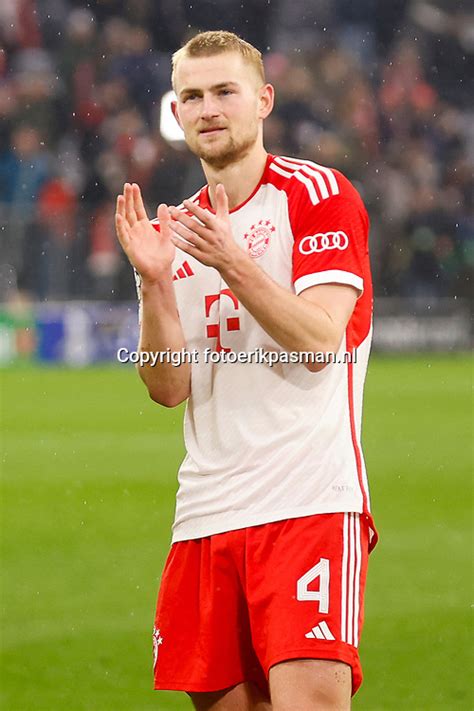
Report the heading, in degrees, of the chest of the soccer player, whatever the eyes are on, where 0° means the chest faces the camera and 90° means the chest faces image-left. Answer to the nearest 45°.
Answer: approximately 45°
